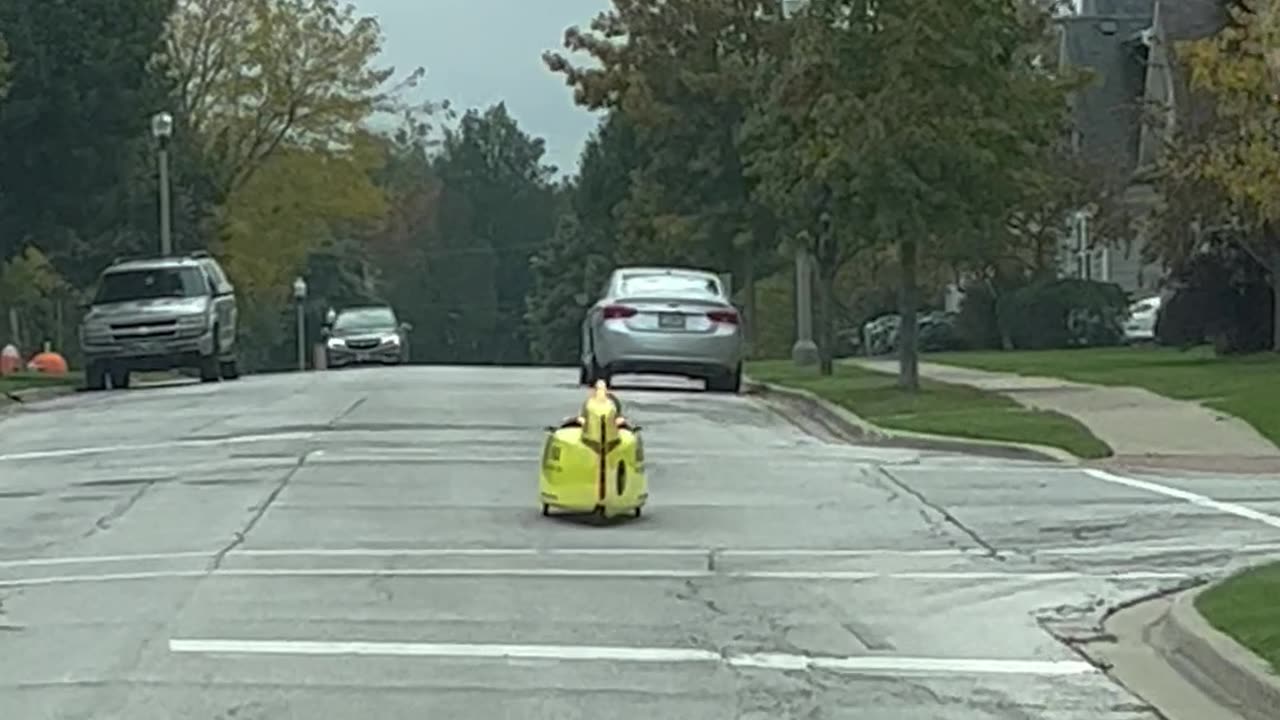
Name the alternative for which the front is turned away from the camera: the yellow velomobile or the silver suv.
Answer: the yellow velomobile

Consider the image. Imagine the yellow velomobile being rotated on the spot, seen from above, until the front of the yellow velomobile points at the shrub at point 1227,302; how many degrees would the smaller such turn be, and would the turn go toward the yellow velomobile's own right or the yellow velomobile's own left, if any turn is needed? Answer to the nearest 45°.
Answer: approximately 45° to the yellow velomobile's own right

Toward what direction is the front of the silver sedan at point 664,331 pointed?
away from the camera

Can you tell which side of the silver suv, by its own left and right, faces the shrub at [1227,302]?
left

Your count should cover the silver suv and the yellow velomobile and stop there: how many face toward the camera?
1

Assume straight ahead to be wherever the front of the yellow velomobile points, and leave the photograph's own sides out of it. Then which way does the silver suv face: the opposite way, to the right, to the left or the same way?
the opposite way

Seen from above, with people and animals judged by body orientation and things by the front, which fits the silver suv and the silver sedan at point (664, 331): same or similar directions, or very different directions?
very different directions

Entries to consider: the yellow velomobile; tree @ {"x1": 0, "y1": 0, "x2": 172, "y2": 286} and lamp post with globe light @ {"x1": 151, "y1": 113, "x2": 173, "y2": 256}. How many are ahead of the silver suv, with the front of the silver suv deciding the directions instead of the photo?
1

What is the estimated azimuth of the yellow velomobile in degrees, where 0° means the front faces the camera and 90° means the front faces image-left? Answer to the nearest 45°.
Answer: approximately 180°

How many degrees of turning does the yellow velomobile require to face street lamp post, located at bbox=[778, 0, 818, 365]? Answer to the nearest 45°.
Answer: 0° — it already faces it

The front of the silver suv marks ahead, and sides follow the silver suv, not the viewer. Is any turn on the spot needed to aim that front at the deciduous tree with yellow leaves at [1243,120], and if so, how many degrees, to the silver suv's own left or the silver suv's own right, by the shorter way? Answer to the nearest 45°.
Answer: approximately 45° to the silver suv's own left
